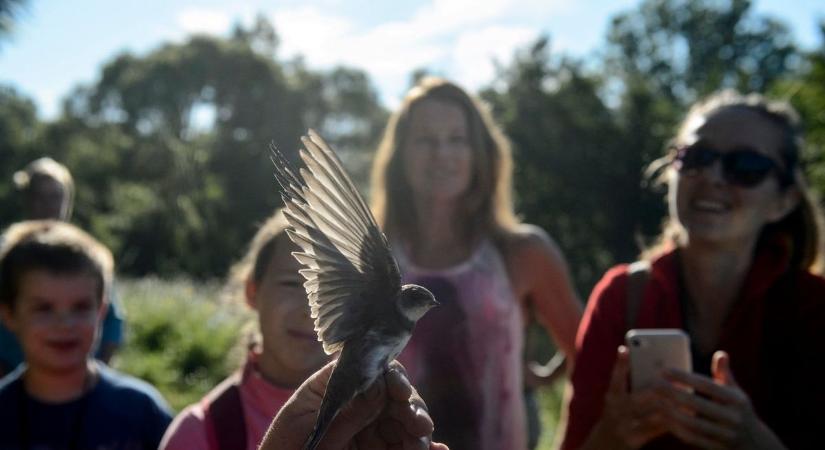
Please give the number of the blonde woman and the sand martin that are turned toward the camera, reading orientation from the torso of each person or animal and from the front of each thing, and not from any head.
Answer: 1

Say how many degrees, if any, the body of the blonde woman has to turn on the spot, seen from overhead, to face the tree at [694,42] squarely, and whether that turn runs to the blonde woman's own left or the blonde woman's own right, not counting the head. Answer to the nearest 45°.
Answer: approximately 180°

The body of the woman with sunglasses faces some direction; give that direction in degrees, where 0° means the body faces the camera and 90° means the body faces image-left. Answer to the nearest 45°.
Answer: approximately 45°

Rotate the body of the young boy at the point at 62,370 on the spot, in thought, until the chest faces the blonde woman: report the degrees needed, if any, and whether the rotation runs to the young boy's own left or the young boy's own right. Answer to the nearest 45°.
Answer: approximately 90° to the young boy's own left

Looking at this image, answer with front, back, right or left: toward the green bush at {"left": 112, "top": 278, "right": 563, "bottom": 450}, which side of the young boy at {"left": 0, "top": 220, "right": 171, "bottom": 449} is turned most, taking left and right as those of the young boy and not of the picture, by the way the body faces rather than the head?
back

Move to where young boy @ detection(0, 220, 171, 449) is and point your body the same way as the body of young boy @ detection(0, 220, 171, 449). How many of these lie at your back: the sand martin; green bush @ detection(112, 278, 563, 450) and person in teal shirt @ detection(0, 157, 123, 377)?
2

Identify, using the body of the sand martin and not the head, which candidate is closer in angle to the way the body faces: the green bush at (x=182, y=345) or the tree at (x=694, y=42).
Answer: the tree

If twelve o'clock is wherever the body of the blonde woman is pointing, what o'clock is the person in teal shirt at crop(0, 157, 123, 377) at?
The person in teal shirt is roughly at 4 o'clock from the blonde woman.

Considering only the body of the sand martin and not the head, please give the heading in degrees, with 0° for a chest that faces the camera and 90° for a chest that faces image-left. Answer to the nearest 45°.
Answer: approximately 270°

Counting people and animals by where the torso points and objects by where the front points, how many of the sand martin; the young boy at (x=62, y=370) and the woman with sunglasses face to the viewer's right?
1

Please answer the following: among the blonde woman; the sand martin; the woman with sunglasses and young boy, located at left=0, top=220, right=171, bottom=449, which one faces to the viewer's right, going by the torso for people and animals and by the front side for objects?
the sand martin

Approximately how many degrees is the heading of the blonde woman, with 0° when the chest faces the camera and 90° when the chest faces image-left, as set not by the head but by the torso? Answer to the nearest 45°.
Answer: approximately 0°

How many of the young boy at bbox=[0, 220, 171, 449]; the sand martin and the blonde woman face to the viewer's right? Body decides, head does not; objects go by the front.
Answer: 1
